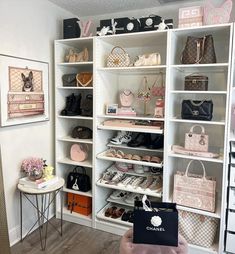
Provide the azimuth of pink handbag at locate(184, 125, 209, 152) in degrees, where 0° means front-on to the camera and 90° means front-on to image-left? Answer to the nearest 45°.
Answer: approximately 0°

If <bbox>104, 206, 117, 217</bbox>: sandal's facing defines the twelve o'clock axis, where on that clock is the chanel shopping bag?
The chanel shopping bag is roughly at 10 o'clock from the sandal.

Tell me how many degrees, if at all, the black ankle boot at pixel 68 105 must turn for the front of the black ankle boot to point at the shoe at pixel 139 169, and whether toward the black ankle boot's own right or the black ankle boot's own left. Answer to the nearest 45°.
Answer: approximately 135° to the black ankle boot's own left

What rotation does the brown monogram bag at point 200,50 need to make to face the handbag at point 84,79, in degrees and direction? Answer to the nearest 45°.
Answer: approximately 90° to its right

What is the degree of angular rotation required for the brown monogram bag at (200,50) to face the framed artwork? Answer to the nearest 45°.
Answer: approximately 90° to its right

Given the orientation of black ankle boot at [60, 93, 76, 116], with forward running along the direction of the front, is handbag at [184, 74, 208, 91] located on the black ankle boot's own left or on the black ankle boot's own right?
on the black ankle boot's own left

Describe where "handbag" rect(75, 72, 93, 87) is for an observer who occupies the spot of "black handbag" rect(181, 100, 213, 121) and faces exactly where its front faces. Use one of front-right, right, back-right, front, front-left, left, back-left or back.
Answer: right
